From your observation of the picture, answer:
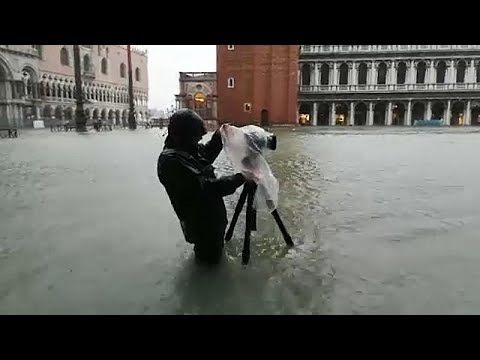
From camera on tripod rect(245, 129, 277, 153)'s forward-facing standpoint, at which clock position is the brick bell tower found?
The brick bell tower is roughly at 9 o'clock from the camera on tripod.

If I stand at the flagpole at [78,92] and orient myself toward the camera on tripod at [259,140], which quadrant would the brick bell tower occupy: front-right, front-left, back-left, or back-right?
back-left

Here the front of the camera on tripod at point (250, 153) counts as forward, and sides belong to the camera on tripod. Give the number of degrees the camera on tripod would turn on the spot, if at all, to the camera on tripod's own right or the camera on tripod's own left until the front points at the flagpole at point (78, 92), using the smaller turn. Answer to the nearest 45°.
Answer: approximately 135° to the camera on tripod's own left

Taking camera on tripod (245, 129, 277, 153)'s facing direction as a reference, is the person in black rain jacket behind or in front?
behind

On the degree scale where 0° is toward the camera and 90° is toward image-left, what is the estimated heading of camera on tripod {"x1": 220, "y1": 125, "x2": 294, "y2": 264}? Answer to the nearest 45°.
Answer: approximately 270°

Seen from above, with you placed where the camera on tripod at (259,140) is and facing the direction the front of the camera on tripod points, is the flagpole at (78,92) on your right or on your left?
on your left

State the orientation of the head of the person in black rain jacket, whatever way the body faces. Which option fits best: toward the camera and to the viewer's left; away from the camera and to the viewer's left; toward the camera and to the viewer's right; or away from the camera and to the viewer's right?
away from the camera and to the viewer's right

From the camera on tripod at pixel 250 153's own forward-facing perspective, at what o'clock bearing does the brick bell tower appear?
The brick bell tower is roughly at 9 o'clock from the camera on tripod.
